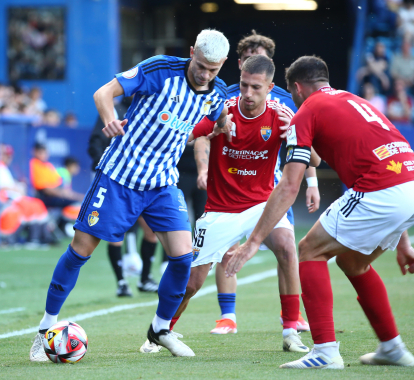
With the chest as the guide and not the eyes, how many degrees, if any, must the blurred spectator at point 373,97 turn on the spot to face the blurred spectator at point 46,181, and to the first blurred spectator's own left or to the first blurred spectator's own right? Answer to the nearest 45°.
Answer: approximately 45° to the first blurred spectator's own right

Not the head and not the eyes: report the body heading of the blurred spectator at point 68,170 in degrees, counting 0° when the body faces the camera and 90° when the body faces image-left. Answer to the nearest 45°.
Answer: approximately 315°

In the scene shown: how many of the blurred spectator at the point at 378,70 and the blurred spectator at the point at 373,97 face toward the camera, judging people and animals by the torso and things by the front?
2

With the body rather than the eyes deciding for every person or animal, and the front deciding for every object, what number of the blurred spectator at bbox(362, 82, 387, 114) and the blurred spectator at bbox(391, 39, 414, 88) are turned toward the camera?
2

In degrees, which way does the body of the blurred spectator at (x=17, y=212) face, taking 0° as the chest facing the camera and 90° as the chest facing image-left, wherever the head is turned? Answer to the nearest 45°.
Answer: approximately 315°

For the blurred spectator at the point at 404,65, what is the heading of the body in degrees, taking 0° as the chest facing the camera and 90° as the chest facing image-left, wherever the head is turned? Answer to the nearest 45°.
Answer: approximately 0°

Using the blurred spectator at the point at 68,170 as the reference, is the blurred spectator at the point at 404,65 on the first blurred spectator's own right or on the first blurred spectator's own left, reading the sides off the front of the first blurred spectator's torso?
on the first blurred spectator's own left

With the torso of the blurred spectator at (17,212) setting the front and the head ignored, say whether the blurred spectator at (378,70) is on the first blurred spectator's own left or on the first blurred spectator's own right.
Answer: on the first blurred spectator's own left

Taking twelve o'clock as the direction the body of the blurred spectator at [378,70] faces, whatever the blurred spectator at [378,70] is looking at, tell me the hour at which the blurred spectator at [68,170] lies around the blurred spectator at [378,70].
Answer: the blurred spectator at [68,170] is roughly at 2 o'clock from the blurred spectator at [378,70].
